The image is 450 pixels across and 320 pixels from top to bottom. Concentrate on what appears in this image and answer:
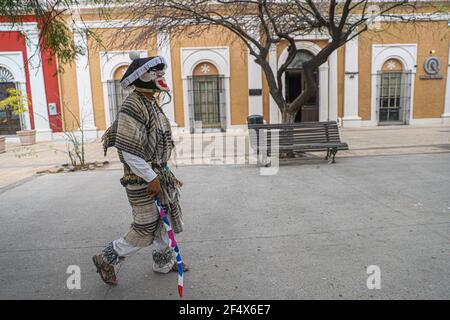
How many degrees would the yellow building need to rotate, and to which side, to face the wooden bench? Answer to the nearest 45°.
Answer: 0° — it already faces it

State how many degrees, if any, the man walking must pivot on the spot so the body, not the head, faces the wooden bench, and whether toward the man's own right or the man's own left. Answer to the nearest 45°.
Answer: approximately 45° to the man's own left

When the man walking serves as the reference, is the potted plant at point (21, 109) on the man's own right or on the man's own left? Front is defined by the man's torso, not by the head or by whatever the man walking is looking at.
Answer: on the man's own left

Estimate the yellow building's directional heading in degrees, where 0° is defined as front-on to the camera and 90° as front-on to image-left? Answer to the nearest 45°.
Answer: approximately 0°

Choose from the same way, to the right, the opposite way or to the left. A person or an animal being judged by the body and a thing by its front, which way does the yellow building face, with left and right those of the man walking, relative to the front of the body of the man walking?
to the right

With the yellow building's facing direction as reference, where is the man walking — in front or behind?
in front

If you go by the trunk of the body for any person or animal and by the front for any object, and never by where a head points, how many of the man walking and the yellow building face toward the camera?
1

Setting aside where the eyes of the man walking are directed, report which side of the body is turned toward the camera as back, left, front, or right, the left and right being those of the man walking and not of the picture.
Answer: right
